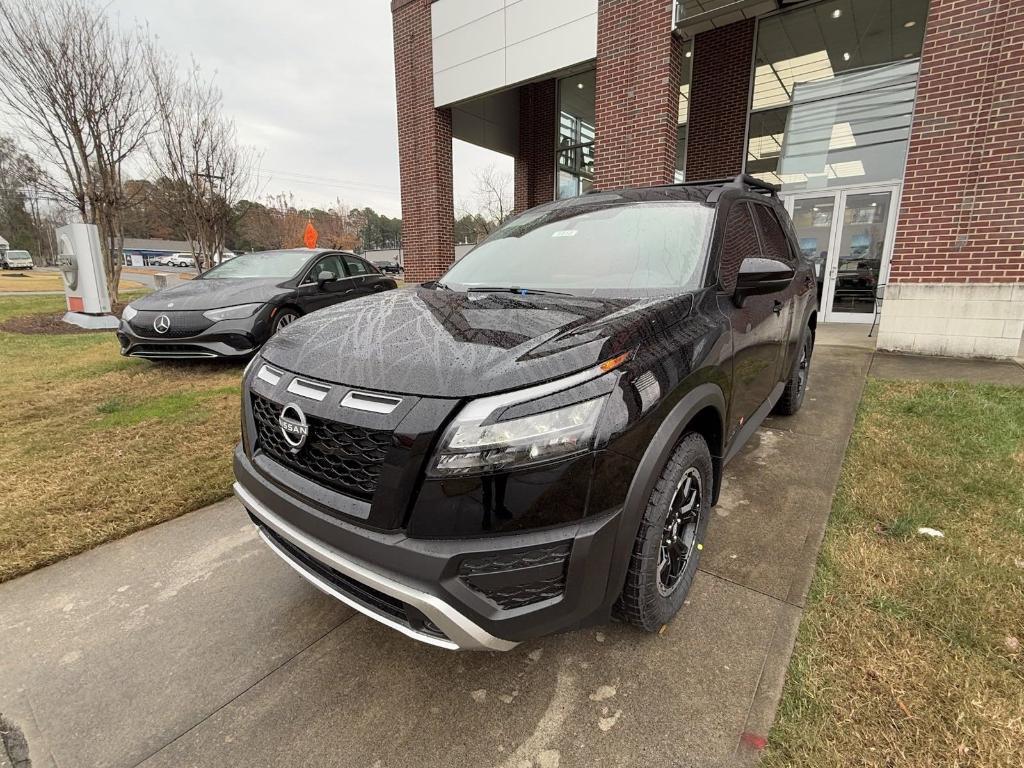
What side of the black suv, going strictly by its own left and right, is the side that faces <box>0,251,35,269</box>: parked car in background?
right

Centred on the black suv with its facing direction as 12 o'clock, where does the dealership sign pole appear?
The dealership sign pole is roughly at 3 o'clock from the black suv.

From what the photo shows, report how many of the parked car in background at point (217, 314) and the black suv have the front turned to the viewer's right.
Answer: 0

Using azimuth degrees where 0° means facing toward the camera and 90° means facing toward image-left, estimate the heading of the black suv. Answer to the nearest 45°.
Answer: approximately 45°

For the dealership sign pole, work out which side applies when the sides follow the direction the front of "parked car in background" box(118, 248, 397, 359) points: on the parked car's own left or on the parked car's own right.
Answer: on the parked car's own right

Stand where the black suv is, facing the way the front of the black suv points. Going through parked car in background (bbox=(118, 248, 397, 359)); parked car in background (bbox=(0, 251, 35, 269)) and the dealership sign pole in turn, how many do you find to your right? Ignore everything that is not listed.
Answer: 3

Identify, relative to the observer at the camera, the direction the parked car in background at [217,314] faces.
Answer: facing the viewer and to the left of the viewer

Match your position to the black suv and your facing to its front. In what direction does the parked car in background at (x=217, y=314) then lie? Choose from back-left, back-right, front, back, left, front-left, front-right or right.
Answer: right

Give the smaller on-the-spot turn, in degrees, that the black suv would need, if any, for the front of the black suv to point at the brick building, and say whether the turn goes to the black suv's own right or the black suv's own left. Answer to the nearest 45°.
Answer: approximately 180°
